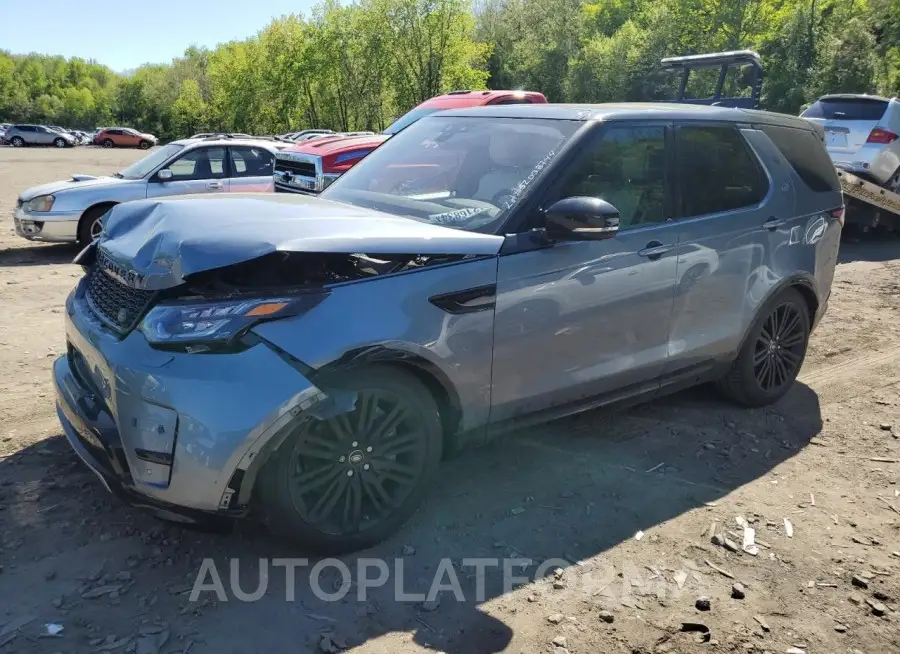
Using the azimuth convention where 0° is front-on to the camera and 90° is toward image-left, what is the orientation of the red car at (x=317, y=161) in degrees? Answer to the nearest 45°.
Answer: approximately 45°

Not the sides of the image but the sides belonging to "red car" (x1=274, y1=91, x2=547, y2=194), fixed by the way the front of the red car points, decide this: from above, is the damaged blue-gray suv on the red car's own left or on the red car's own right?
on the red car's own left

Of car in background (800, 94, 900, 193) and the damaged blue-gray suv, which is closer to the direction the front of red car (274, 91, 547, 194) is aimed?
the damaged blue-gray suv

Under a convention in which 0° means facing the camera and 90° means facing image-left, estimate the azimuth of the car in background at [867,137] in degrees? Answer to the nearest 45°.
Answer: approximately 225°

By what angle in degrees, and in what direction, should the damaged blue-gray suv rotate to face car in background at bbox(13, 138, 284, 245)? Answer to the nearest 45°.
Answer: approximately 90° to its right

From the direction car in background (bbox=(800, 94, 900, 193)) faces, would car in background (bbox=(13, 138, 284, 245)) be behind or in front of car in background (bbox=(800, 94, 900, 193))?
behind

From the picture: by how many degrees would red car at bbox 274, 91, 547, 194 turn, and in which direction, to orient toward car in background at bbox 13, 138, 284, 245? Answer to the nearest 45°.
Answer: approximately 45° to its right

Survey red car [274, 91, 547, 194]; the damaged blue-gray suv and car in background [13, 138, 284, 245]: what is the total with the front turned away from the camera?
0

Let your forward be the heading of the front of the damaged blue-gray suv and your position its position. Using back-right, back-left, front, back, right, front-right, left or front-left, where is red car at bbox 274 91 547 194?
back-right

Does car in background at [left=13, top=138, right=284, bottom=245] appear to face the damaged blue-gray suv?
no

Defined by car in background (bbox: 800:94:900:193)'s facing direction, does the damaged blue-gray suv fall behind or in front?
behind

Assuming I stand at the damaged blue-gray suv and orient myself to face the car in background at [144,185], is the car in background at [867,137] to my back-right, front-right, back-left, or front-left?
front-right

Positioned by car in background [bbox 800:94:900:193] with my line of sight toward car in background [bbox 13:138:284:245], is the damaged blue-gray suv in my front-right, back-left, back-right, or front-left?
front-left

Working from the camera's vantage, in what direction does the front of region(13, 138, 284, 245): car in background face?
facing the viewer and to the left of the viewer

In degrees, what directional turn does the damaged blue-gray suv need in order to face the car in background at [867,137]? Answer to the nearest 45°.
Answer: approximately 180°

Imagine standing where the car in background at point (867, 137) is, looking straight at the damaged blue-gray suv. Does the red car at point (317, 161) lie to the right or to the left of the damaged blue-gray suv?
right

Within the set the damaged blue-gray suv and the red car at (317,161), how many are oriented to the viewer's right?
0

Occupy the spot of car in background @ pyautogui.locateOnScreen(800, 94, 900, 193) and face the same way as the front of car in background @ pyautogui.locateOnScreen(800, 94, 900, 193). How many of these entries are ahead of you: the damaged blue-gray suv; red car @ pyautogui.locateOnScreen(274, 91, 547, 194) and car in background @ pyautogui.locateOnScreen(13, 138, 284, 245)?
0
